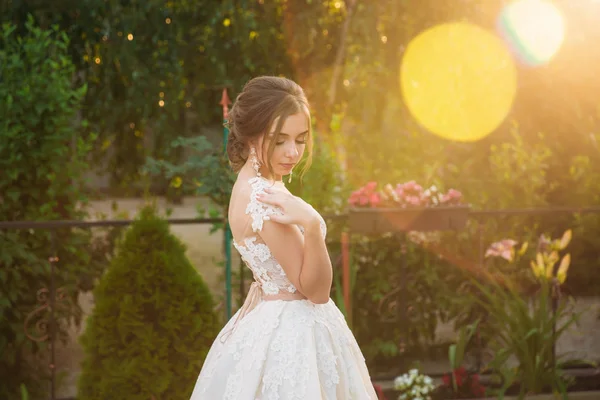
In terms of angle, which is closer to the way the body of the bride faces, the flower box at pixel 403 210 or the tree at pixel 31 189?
the flower box

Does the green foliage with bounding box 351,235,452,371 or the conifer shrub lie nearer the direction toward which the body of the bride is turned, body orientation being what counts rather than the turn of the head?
the green foliage

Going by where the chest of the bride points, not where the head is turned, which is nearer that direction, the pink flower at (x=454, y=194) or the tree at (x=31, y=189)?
the pink flower

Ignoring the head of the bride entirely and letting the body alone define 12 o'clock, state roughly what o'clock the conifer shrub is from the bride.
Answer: The conifer shrub is roughly at 8 o'clock from the bride.
